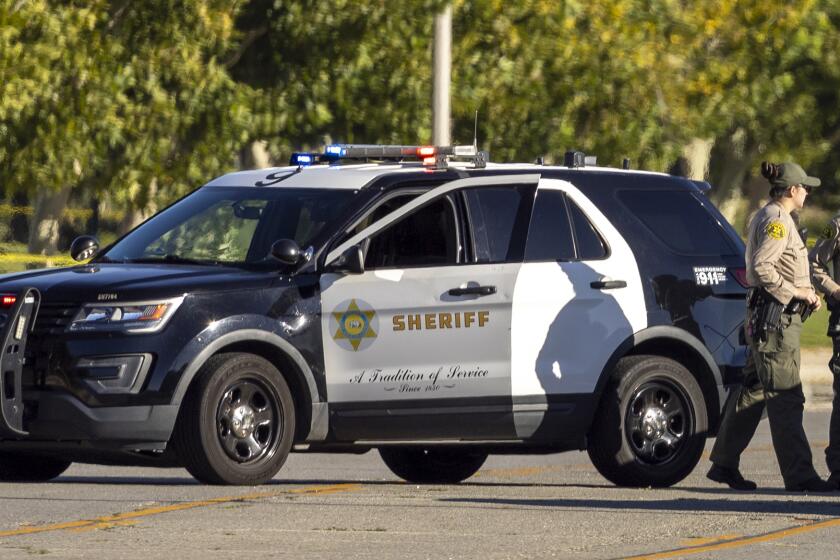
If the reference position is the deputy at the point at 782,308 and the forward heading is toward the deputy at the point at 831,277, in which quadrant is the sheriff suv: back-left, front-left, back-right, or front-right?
back-left

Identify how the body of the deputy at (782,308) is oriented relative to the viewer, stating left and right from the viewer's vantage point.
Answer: facing to the right of the viewer

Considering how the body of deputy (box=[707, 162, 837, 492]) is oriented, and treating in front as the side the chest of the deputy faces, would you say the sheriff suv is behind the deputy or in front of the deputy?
behind

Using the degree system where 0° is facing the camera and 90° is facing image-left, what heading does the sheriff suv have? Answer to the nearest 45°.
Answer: approximately 45°

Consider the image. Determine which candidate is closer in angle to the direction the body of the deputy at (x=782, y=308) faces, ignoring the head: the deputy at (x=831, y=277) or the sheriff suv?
the deputy

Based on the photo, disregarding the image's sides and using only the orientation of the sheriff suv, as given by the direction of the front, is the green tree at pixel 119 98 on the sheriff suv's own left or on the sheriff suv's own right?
on the sheriff suv's own right

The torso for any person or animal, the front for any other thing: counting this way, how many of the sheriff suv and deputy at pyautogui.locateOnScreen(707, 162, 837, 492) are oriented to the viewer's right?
1

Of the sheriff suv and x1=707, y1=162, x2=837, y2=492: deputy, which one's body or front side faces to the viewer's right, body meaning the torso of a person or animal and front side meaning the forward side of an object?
the deputy

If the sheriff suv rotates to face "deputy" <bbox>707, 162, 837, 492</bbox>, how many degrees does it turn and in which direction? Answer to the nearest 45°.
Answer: approximately 135° to its left
